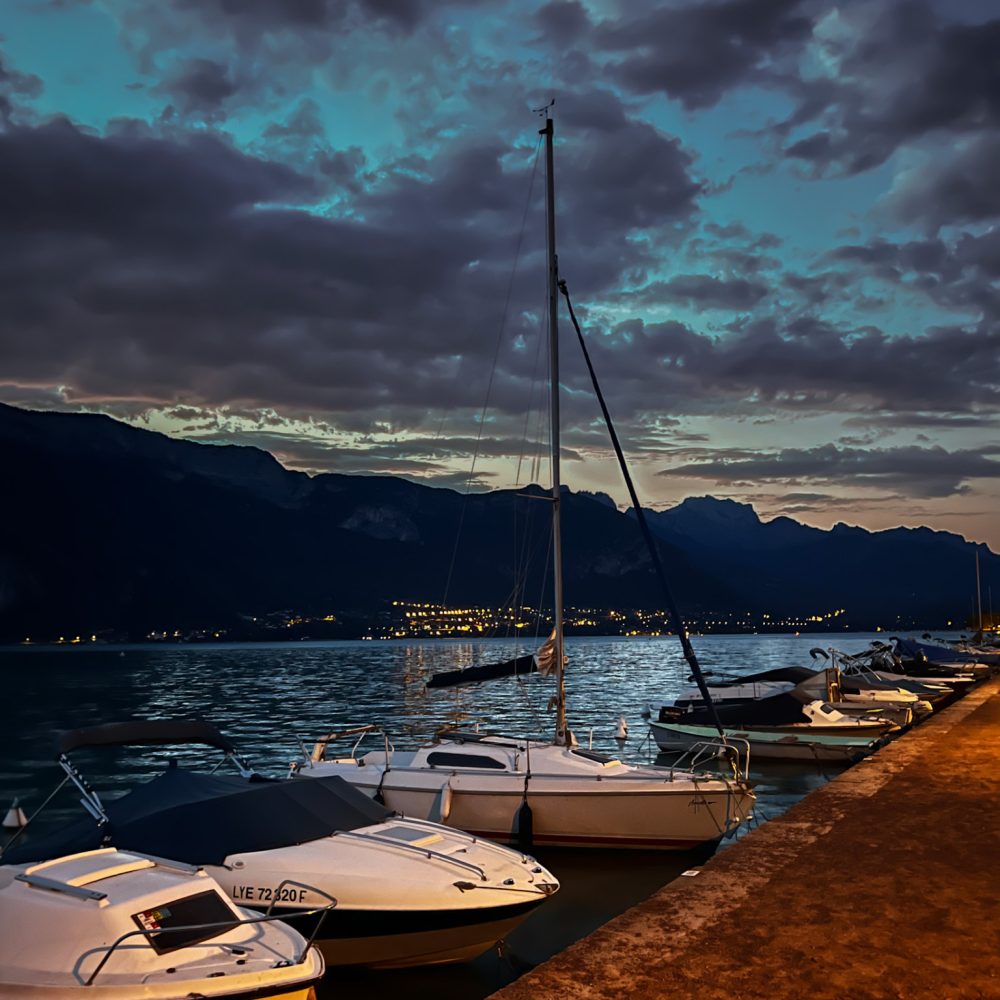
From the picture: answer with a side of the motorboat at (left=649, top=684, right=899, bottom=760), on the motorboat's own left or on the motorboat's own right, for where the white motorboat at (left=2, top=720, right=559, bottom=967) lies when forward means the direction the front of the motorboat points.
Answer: on the motorboat's own right

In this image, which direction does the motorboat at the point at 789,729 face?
to the viewer's right

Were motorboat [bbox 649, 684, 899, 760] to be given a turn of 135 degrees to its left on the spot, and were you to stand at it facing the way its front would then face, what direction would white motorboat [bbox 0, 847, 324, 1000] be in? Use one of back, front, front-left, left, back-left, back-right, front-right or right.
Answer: back-left

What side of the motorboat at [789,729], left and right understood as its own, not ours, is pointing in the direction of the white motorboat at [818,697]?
left

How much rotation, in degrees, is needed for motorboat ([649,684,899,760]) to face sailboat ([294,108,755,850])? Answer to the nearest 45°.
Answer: approximately 90° to its right
